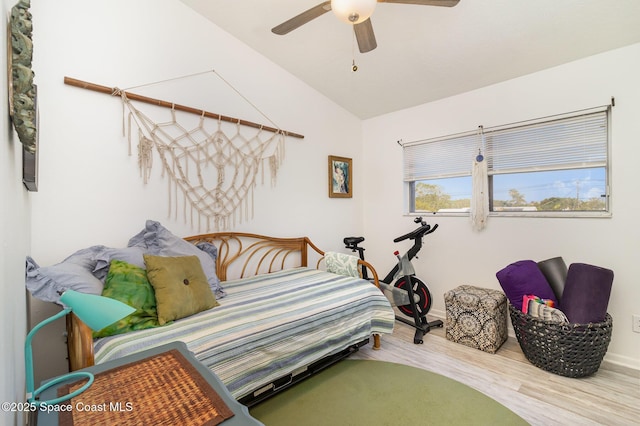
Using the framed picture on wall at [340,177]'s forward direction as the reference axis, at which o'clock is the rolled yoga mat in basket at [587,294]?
The rolled yoga mat in basket is roughly at 12 o'clock from the framed picture on wall.

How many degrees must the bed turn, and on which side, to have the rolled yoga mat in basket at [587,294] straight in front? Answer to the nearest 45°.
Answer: approximately 45° to its left

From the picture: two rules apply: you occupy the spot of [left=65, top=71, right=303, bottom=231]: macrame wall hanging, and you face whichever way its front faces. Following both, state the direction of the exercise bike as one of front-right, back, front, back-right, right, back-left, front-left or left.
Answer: front-left

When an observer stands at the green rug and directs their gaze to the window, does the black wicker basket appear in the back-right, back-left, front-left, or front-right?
front-right

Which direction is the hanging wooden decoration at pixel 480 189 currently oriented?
toward the camera

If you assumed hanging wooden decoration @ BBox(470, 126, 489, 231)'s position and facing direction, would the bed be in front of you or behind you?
in front

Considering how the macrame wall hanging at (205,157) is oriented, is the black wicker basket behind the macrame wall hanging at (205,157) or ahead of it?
ahead

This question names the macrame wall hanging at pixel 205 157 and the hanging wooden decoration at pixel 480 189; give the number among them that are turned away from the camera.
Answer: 0

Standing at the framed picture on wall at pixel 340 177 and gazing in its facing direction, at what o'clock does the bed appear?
The bed is roughly at 2 o'clock from the framed picture on wall.

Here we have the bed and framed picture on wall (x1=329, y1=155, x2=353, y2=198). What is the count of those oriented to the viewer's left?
0

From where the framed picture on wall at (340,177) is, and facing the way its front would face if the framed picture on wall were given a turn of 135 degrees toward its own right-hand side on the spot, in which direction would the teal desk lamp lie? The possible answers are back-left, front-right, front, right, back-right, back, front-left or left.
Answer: left
